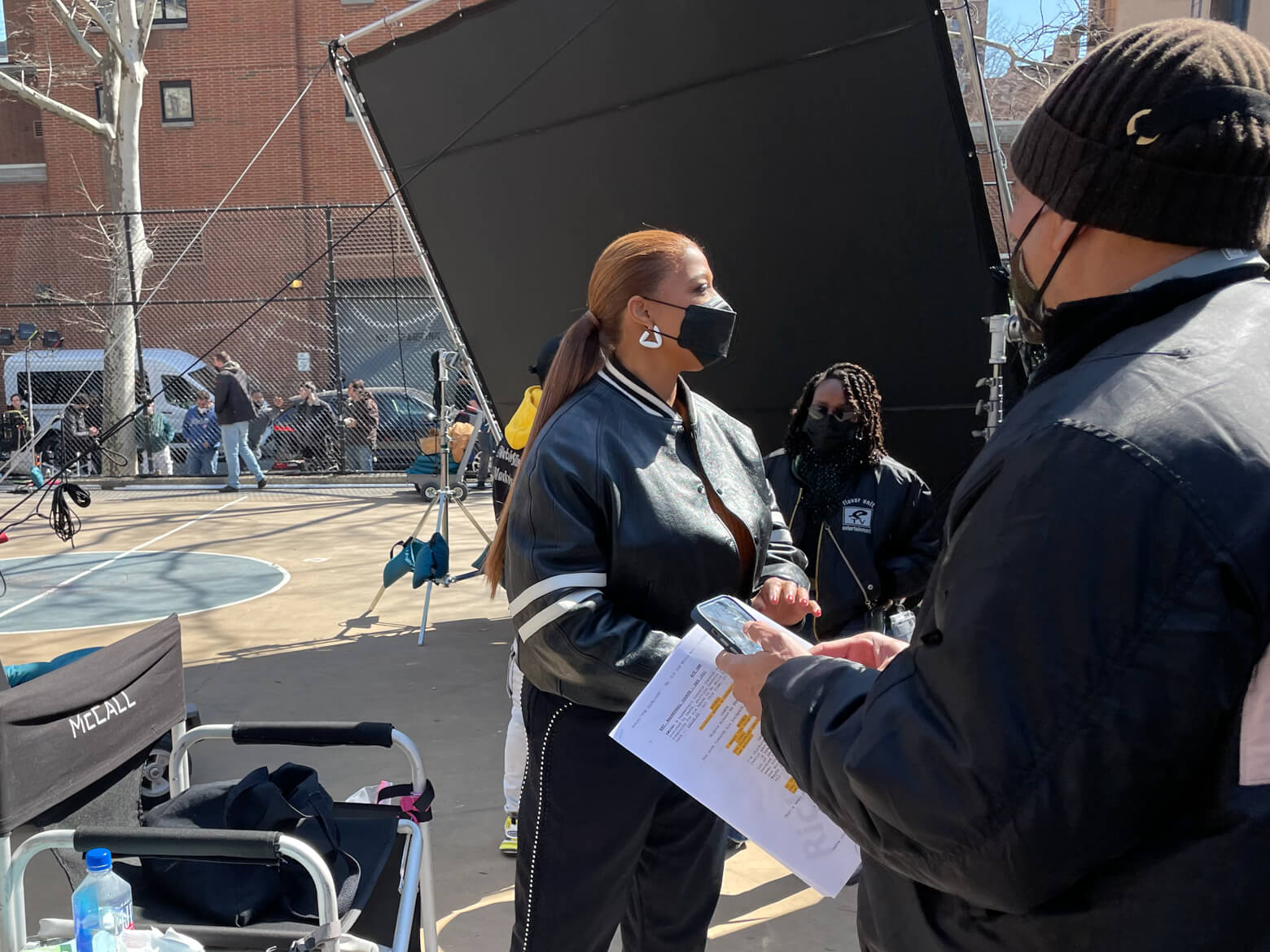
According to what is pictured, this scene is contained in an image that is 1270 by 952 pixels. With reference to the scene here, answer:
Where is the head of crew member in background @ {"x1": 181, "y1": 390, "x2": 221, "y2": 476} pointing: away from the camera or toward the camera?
toward the camera

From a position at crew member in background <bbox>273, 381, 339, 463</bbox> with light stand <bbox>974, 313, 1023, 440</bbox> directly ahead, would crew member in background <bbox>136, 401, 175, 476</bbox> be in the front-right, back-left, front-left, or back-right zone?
back-right

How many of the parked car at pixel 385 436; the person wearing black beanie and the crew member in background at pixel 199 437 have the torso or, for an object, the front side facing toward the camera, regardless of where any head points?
1

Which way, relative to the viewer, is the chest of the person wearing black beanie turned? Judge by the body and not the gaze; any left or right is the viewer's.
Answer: facing away from the viewer and to the left of the viewer

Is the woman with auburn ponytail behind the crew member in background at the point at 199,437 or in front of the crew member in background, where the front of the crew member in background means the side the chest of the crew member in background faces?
in front

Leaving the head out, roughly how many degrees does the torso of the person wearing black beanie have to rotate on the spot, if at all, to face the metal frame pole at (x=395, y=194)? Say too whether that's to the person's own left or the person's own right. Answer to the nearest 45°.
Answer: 0° — they already face it

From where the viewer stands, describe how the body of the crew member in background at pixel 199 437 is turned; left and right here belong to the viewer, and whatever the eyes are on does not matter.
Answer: facing the viewer

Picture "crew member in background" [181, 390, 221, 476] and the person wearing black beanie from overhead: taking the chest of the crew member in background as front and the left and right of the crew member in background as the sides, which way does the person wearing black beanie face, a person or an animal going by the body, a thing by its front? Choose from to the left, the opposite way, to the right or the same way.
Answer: the opposite way

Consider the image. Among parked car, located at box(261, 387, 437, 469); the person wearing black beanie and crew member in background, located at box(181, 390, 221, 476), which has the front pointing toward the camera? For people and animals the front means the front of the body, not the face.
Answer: the crew member in background

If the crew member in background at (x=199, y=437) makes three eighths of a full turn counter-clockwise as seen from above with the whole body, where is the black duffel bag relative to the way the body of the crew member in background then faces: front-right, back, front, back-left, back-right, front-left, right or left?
back-right

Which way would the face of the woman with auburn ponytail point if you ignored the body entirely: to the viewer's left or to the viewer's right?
to the viewer's right

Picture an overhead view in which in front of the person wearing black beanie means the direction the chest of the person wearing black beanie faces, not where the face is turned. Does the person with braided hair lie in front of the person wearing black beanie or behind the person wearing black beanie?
in front

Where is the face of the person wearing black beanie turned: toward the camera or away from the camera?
away from the camera

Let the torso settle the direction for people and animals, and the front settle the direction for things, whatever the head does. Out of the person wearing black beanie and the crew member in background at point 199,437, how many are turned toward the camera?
1

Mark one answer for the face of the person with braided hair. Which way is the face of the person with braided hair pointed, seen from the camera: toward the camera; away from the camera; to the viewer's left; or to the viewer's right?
toward the camera

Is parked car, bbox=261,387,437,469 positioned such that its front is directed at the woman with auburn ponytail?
no
